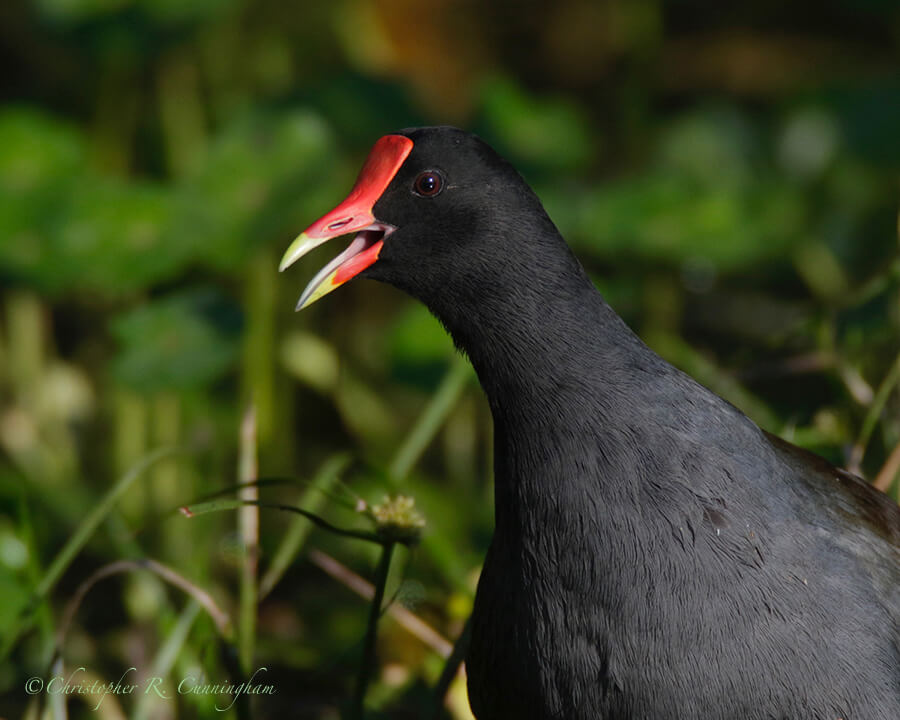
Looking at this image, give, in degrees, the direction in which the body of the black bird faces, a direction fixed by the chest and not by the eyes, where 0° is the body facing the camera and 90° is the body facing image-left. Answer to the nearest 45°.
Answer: approximately 90°
